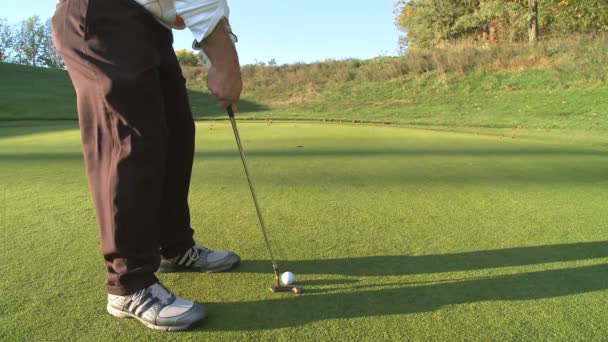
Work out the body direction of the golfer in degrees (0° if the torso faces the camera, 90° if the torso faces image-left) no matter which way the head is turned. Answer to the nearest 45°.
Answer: approximately 270°

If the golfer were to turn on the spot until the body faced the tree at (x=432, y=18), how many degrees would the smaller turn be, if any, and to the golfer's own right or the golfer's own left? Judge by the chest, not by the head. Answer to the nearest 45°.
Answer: approximately 45° to the golfer's own left

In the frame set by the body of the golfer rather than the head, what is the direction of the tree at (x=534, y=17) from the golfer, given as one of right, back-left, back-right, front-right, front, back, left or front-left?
front-left
